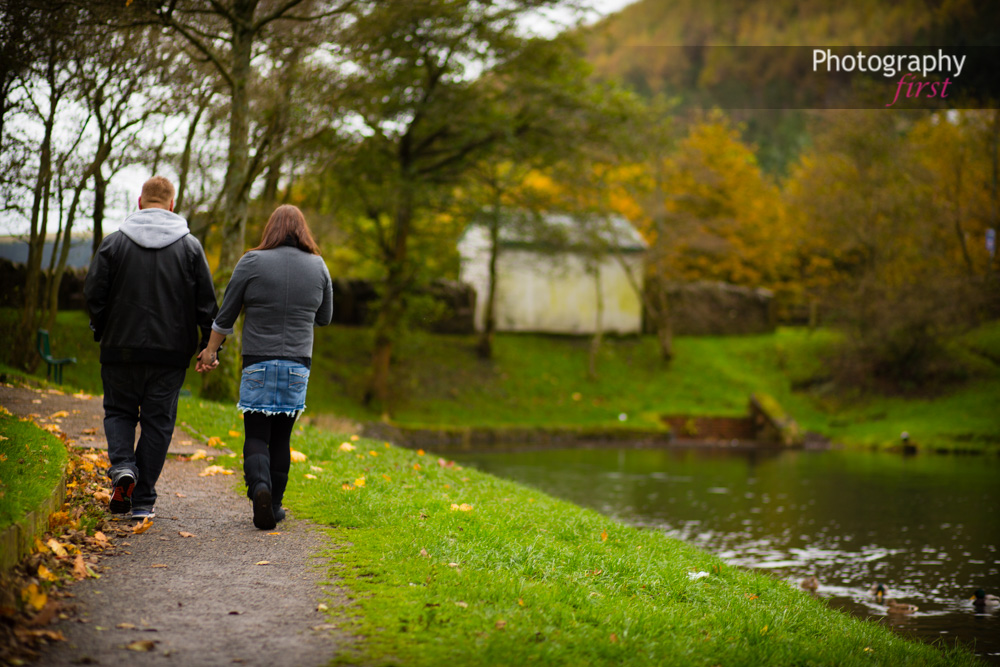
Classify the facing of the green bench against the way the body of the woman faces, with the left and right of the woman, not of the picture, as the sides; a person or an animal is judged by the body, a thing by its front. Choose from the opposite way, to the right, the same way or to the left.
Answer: to the right

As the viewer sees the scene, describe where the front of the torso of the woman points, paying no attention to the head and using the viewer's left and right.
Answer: facing away from the viewer

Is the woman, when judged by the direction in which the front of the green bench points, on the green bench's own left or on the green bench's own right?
on the green bench's own right

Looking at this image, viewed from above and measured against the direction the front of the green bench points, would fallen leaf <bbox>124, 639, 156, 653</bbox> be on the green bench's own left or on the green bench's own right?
on the green bench's own right

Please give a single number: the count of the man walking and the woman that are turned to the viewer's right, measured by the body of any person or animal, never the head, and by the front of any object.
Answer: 0

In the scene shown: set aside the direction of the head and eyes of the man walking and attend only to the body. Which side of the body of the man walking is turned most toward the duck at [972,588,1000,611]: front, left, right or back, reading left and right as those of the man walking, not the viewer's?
right

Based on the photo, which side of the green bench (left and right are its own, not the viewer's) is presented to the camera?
right

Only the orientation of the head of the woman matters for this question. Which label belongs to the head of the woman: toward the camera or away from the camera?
away from the camera

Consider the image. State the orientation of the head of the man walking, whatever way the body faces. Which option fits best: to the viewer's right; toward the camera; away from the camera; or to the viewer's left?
away from the camera

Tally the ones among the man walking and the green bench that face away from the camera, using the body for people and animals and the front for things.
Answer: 1

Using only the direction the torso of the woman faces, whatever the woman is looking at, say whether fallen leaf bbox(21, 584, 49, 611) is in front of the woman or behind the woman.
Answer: behind

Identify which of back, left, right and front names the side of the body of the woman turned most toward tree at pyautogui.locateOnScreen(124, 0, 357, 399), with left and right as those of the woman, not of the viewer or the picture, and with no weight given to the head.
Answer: front

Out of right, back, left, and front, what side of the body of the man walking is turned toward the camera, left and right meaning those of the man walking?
back

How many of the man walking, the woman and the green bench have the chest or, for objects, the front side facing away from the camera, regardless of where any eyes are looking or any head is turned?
2
